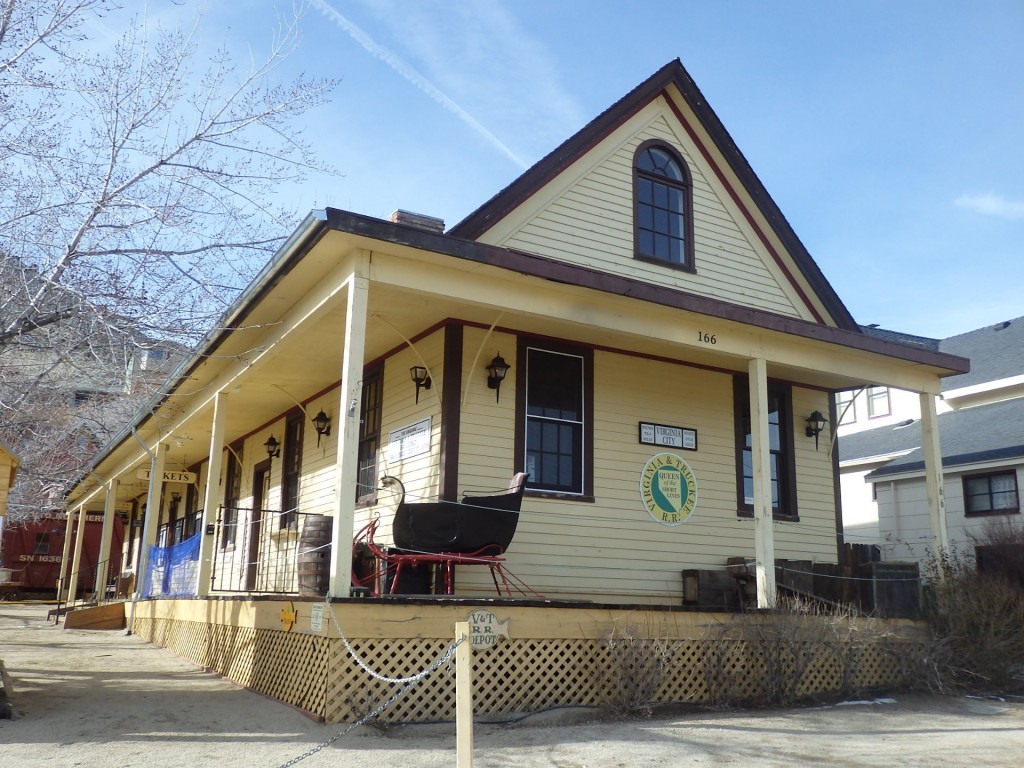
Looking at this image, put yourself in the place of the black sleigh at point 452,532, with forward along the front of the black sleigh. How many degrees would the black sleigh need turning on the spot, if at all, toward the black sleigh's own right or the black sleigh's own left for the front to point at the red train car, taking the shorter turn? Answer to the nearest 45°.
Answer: approximately 45° to the black sleigh's own right

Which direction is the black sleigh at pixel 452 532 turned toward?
to the viewer's left

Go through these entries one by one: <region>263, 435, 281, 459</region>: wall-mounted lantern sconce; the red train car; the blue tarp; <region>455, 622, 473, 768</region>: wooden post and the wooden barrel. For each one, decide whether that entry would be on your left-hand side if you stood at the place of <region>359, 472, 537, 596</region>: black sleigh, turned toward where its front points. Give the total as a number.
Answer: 1

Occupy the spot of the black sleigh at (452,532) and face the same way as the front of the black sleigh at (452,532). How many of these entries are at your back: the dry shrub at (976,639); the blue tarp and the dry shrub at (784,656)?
2

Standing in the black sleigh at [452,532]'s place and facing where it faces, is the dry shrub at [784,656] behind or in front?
behind

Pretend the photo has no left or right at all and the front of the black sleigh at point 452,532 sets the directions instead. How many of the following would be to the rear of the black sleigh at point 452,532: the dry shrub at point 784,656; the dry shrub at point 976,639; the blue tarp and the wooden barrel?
2

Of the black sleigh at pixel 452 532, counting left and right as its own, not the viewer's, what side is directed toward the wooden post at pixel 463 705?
left

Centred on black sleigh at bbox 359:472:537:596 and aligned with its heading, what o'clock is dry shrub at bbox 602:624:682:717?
The dry shrub is roughly at 7 o'clock from the black sleigh.

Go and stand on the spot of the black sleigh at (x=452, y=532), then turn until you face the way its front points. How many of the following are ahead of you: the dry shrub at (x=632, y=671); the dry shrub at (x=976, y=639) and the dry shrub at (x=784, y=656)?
0

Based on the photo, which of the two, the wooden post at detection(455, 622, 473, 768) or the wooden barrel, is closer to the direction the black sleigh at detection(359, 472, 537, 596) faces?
the wooden barrel

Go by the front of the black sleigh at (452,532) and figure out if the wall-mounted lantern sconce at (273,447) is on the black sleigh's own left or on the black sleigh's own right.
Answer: on the black sleigh's own right

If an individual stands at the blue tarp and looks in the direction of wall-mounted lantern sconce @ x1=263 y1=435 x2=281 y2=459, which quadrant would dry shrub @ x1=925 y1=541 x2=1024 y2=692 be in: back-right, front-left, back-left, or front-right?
front-right

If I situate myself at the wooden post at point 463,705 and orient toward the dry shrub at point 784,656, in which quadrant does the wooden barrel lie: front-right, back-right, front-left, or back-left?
front-left

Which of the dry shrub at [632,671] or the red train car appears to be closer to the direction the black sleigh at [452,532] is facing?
the red train car
